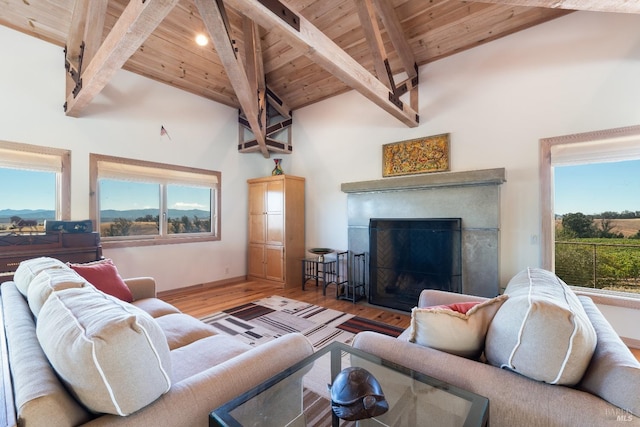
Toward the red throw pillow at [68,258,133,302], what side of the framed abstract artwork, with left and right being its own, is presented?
front

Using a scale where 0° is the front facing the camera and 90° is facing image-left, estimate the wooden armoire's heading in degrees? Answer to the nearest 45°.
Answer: approximately 45°

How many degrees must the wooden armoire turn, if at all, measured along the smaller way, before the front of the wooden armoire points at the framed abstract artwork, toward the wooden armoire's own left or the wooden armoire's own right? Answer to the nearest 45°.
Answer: approximately 90° to the wooden armoire's own left

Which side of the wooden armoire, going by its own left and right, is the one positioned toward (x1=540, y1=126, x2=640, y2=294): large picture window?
left

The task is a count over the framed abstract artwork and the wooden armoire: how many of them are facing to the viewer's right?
0

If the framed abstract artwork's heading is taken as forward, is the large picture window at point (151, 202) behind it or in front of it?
in front

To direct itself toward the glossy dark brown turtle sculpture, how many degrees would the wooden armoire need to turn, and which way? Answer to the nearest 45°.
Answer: approximately 45° to its left

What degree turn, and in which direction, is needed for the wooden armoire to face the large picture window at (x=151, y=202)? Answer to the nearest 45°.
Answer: approximately 45° to its right

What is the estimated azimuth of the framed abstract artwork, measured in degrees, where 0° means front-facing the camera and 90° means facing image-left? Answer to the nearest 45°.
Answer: approximately 45°

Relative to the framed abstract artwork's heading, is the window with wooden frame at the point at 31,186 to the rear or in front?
in front

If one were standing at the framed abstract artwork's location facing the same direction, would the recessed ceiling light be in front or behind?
in front

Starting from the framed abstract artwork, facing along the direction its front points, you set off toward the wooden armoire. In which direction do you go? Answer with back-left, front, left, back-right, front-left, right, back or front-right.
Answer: front-right
